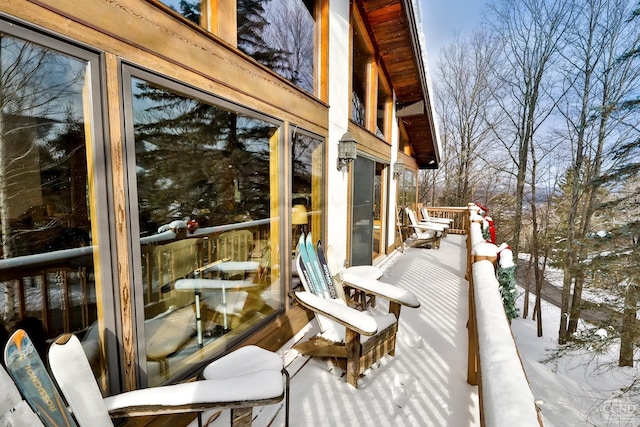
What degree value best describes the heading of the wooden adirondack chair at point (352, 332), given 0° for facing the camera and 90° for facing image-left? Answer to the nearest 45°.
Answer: approximately 315°

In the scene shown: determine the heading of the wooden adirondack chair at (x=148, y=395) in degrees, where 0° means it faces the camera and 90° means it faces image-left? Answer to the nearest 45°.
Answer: approximately 270°

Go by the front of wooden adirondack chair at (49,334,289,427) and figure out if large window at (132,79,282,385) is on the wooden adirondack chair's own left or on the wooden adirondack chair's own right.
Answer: on the wooden adirondack chair's own left

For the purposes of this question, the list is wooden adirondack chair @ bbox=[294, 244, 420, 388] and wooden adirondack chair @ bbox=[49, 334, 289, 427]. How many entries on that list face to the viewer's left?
0

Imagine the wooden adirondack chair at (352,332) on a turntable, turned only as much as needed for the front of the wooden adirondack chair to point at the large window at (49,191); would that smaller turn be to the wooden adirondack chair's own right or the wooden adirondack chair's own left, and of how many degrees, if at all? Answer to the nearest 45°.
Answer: approximately 135° to the wooden adirondack chair's own right

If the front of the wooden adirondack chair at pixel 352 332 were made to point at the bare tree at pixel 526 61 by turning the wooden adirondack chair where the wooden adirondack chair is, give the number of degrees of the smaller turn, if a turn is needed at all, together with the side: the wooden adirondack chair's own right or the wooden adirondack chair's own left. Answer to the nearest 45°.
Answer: approximately 90° to the wooden adirondack chair's own left

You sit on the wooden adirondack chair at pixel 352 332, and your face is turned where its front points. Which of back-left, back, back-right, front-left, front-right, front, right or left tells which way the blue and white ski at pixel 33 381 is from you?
right

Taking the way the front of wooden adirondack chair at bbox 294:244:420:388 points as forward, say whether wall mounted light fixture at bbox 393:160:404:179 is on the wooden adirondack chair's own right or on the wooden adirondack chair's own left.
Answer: on the wooden adirondack chair's own left

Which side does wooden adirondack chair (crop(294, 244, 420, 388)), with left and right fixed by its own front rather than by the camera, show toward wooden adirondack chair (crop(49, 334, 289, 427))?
right
